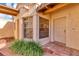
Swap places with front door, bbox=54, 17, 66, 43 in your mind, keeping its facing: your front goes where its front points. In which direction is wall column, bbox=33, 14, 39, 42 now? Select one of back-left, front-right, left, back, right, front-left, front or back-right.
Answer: front-right

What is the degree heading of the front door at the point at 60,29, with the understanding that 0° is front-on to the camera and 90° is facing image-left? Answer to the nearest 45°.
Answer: approximately 45°

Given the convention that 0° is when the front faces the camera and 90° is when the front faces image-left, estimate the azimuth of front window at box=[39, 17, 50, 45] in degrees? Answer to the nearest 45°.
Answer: approximately 315°

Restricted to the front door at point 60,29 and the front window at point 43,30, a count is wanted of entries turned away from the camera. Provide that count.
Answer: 0

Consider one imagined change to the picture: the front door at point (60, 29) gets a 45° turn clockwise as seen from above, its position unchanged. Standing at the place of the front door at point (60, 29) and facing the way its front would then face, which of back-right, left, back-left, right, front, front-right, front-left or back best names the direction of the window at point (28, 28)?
front
